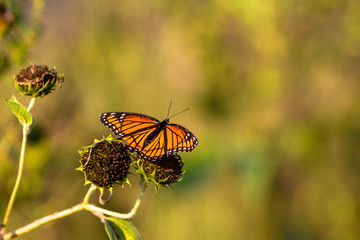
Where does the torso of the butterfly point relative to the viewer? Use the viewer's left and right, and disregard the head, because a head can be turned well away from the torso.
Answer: facing away from the viewer and to the right of the viewer
